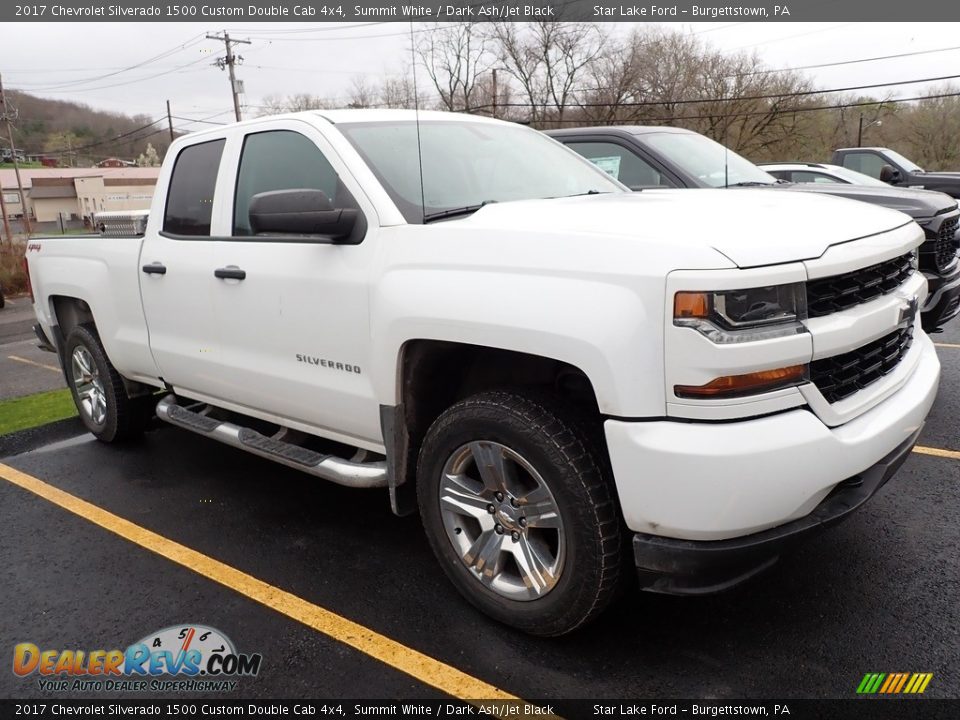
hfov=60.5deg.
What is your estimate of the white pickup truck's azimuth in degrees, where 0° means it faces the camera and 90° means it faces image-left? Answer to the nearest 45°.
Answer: approximately 315°

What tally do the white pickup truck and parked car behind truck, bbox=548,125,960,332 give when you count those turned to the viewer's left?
0

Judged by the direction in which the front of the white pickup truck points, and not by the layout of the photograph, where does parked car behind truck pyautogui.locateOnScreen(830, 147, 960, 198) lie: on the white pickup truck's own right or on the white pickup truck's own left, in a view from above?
on the white pickup truck's own left

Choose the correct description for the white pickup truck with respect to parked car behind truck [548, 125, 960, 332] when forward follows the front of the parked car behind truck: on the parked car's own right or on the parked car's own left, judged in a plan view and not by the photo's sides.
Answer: on the parked car's own right

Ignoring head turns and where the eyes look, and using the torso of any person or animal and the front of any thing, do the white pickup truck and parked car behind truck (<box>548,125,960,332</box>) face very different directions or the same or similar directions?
same or similar directions
